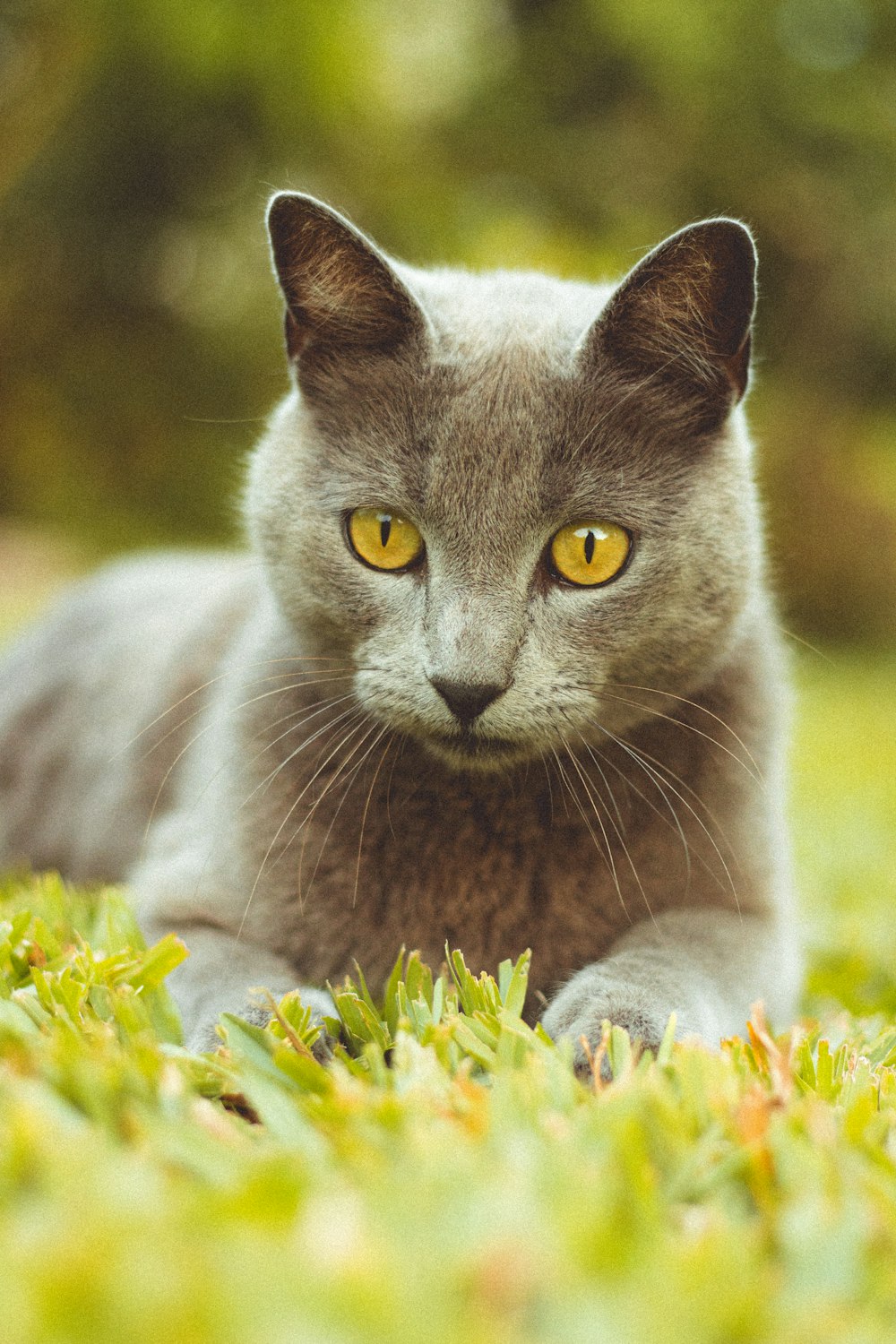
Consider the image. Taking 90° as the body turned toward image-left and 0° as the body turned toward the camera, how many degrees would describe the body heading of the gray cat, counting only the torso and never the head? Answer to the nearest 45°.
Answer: approximately 315°
